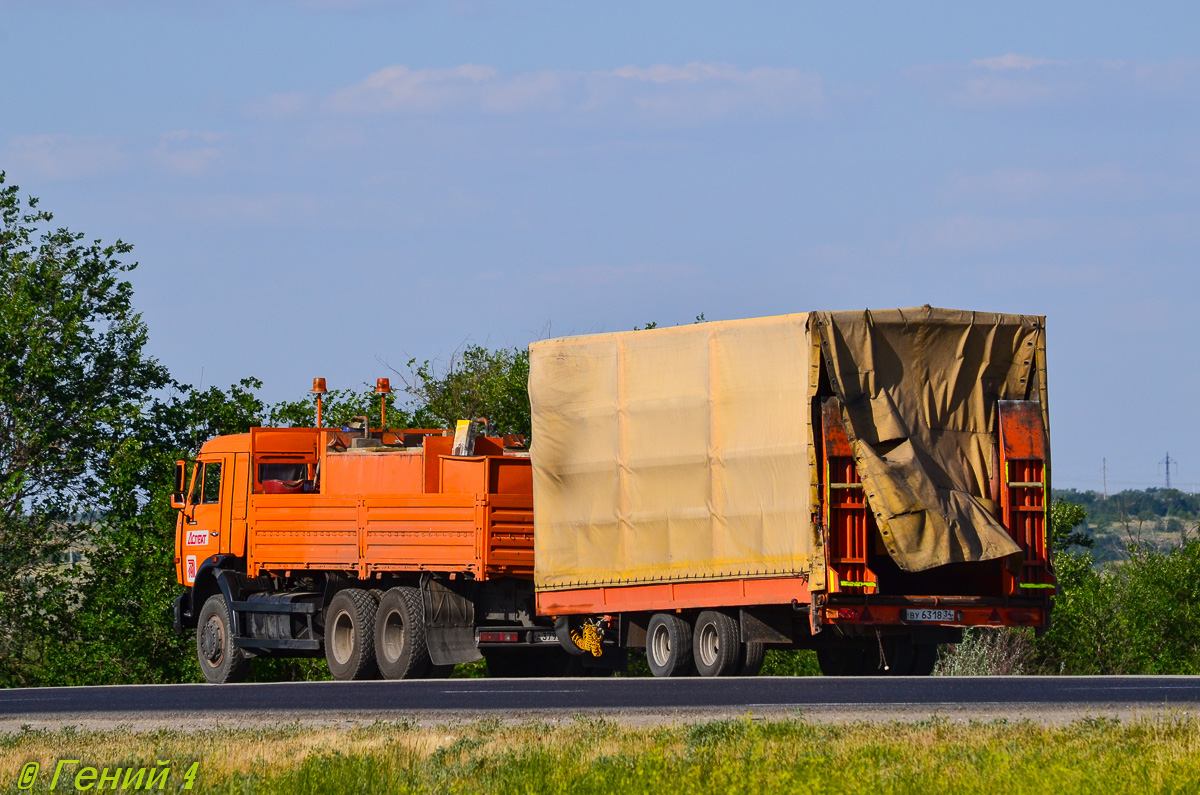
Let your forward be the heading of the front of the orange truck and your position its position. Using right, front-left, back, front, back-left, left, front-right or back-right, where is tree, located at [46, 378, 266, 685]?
front

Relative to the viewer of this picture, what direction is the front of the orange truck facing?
facing away from the viewer and to the left of the viewer

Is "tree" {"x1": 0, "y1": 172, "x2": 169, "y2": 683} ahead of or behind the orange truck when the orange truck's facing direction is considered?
ahead
